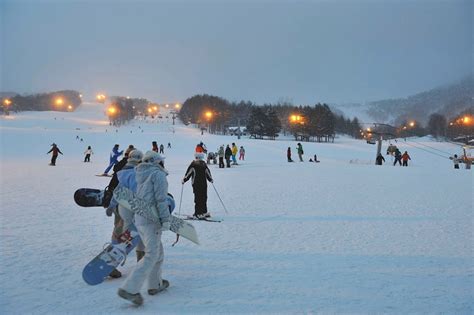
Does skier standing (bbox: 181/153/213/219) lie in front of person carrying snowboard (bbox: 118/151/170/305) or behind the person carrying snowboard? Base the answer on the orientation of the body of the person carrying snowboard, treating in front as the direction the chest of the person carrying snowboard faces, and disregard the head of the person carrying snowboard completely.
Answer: in front

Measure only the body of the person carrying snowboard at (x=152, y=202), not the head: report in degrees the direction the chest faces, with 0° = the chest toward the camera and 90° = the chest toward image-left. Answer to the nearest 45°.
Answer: approximately 225°
